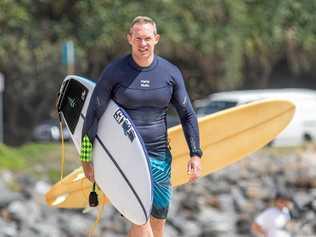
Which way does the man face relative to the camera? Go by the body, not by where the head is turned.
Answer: toward the camera

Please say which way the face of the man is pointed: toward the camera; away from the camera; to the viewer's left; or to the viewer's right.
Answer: toward the camera

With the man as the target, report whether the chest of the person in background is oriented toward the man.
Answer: no

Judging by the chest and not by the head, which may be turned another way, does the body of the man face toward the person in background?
no

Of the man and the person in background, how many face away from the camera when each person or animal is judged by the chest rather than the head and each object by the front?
0
